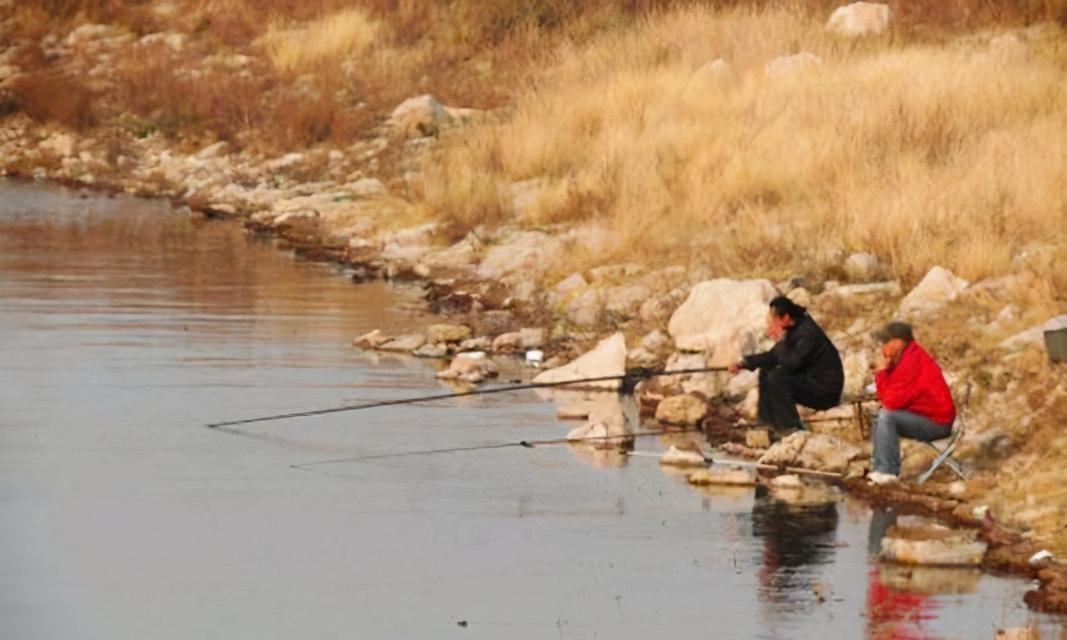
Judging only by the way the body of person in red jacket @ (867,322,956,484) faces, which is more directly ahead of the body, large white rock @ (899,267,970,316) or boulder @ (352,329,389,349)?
the boulder

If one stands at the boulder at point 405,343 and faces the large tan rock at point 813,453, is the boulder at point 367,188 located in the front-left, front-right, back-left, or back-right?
back-left

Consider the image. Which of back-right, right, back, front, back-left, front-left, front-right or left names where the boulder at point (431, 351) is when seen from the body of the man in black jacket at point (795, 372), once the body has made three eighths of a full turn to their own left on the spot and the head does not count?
back

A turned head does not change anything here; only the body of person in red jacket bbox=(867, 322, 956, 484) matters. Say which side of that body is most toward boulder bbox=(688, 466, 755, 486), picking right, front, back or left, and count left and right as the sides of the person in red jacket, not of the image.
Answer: front

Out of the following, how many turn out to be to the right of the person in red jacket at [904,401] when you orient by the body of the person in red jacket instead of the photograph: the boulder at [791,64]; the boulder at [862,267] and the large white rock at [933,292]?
3

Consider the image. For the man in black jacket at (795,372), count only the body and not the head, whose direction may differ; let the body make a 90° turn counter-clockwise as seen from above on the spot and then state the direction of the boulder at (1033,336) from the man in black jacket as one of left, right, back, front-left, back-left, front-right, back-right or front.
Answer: back-left

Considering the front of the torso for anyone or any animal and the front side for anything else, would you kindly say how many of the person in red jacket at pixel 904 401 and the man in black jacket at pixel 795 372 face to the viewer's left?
2

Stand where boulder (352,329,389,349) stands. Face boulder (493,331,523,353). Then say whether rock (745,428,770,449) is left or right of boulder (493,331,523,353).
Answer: right

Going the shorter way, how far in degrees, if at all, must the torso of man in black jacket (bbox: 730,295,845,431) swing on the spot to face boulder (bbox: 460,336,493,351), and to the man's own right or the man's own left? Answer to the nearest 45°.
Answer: approximately 45° to the man's own right

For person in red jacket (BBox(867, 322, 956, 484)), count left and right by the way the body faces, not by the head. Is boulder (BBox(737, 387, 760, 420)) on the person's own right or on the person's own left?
on the person's own right

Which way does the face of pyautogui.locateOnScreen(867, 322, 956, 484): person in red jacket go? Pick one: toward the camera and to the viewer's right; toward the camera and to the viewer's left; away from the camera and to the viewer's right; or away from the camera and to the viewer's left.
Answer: toward the camera and to the viewer's left

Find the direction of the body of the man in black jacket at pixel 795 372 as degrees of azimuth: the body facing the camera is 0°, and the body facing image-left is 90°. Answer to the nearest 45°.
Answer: approximately 90°

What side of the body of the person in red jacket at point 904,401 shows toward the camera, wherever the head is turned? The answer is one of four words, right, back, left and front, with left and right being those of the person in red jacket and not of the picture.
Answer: left

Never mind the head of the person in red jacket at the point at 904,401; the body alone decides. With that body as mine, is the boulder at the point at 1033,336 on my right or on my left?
on my right
